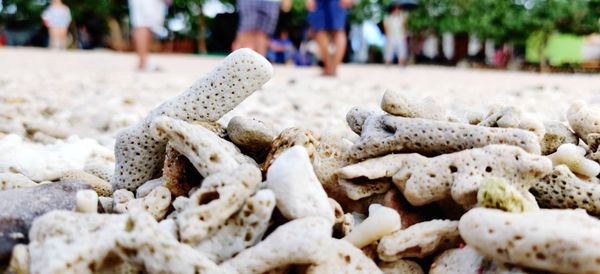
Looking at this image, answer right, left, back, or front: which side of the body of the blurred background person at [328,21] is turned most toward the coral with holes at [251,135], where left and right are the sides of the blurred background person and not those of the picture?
front

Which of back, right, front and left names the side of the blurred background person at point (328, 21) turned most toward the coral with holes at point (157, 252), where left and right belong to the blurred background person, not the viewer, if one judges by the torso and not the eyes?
front

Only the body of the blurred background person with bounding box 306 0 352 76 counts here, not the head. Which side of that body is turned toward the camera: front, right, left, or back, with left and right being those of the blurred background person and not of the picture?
front

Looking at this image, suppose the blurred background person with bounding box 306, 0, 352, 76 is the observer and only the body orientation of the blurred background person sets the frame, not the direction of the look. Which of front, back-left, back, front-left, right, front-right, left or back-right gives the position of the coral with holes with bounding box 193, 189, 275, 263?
front

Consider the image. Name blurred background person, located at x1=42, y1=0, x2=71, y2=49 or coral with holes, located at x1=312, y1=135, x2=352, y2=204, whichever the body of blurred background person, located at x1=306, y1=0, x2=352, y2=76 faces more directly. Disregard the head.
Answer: the coral with holes

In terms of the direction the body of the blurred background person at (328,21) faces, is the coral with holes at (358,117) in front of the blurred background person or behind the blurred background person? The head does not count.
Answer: in front

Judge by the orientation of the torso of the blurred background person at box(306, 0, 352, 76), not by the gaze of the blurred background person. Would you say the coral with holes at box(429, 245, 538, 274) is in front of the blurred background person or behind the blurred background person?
in front

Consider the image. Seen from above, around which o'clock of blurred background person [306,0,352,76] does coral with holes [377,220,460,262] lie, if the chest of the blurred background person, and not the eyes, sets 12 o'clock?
The coral with holes is roughly at 12 o'clock from the blurred background person.

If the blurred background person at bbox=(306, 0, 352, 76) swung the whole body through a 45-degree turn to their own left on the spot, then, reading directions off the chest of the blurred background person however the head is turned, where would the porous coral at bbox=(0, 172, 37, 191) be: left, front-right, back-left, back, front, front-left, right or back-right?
front-right
